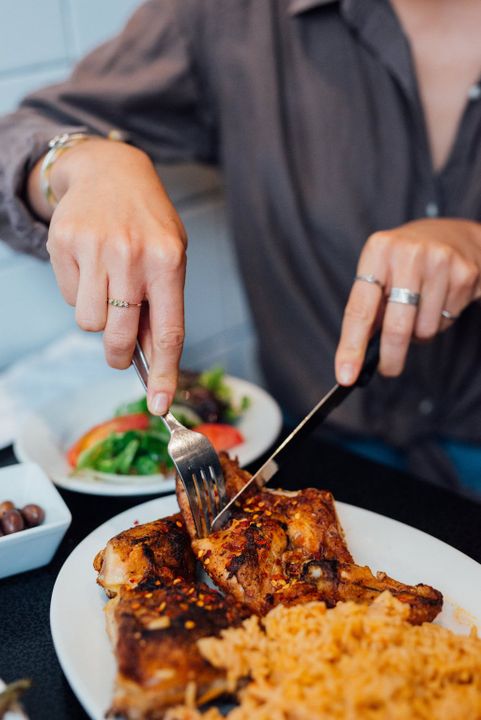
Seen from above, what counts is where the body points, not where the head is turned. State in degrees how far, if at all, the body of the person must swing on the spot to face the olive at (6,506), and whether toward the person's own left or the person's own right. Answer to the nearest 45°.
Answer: approximately 45° to the person's own right

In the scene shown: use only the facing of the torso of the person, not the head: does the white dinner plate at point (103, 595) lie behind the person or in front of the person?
in front

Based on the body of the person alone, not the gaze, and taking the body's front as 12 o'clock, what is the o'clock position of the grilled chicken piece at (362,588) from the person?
The grilled chicken piece is roughly at 12 o'clock from the person.

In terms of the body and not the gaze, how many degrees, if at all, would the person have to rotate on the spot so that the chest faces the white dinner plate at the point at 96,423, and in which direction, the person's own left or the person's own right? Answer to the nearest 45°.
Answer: approximately 45° to the person's own right

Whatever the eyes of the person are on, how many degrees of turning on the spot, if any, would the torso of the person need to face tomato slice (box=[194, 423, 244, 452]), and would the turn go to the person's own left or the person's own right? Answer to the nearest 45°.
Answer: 0° — they already face it

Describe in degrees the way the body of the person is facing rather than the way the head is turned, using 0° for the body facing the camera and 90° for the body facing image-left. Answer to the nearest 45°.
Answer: approximately 0°

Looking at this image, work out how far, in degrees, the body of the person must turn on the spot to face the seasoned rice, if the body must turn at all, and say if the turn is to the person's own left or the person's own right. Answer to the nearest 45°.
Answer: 0° — they already face it

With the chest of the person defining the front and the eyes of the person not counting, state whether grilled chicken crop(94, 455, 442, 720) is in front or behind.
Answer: in front
